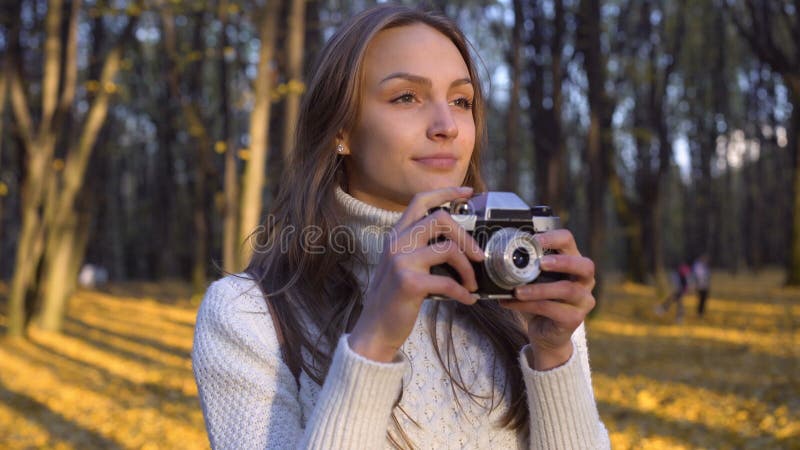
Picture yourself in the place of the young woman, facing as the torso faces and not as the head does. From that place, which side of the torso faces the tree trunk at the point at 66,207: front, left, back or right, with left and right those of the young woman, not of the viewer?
back

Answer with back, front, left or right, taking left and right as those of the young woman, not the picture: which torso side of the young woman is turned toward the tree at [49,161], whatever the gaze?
back

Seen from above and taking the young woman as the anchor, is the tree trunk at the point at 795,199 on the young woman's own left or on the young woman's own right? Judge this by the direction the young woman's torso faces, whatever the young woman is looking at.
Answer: on the young woman's own left

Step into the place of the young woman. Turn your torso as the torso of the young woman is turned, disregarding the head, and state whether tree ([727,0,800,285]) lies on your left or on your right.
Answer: on your left

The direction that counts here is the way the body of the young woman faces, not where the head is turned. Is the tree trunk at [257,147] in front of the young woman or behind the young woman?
behind

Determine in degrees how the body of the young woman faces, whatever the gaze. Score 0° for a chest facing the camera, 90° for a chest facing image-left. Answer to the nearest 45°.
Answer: approximately 315°

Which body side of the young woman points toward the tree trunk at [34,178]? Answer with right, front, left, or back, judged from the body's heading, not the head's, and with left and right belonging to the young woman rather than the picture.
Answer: back

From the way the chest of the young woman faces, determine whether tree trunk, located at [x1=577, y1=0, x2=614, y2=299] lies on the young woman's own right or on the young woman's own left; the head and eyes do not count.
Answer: on the young woman's own left

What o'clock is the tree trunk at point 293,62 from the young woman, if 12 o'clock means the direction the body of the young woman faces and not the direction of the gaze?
The tree trunk is roughly at 7 o'clock from the young woman.
